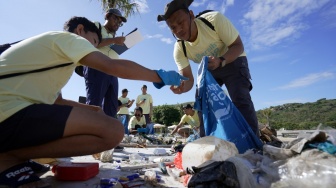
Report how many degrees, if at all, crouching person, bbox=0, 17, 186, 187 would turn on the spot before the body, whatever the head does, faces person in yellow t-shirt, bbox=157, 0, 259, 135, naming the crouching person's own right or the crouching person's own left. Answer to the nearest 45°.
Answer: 0° — they already face them

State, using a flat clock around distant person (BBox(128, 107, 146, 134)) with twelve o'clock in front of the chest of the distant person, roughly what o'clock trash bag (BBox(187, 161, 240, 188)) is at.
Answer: The trash bag is roughly at 12 o'clock from the distant person.

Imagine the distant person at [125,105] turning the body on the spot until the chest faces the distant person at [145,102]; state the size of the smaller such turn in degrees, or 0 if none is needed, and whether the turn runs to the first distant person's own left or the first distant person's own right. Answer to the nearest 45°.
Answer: approximately 45° to the first distant person's own left

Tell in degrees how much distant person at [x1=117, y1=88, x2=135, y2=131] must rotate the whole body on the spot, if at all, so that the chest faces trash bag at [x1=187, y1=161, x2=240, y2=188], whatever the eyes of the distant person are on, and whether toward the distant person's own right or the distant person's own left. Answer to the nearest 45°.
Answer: approximately 45° to the distant person's own right

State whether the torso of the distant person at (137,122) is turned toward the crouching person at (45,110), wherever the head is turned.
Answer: yes

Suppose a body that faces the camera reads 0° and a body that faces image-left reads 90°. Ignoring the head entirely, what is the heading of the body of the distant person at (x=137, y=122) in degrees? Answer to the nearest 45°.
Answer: approximately 0°

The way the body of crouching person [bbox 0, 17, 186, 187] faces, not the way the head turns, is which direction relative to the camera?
to the viewer's right

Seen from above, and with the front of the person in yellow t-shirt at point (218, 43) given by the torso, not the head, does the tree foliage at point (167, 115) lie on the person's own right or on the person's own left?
on the person's own right

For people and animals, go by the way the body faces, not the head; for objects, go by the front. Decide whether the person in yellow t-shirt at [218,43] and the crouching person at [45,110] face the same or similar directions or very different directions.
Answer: very different directions

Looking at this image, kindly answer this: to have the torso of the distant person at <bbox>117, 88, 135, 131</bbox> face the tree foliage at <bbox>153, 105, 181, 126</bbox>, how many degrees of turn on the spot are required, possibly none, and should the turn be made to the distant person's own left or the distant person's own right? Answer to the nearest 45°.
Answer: approximately 135° to the distant person's own left

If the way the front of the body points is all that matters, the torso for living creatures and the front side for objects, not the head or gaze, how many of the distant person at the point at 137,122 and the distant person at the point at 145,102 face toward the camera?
2
